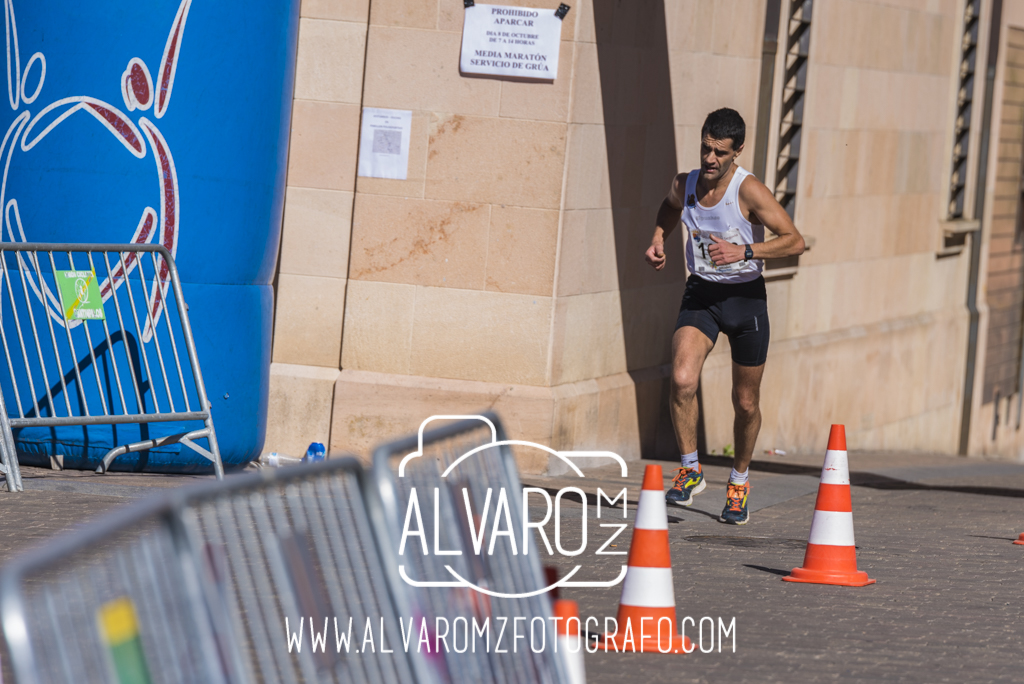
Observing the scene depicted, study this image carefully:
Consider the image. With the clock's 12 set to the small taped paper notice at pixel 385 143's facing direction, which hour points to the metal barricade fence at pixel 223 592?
The metal barricade fence is roughly at 12 o'clock from the small taped paper notice.

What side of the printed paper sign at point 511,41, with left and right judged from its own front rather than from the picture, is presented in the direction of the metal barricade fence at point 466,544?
front

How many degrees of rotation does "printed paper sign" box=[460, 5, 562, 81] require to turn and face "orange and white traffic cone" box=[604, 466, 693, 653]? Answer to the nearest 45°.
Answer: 0° — it already faces it

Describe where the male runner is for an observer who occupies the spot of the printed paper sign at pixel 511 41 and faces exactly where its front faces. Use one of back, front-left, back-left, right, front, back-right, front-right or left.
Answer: front-left

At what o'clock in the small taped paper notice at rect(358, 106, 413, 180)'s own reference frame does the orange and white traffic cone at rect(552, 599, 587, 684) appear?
The orange and white traffic cone is roughly at 12 o'clock from the small taped paper notice.

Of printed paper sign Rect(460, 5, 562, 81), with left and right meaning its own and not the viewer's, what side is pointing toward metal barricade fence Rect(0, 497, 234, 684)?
front

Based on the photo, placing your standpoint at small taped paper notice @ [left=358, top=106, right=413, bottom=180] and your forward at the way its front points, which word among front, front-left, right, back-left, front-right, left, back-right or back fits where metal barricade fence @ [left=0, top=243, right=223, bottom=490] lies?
front-right

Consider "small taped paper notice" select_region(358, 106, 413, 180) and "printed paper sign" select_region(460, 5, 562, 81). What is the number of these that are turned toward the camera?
2

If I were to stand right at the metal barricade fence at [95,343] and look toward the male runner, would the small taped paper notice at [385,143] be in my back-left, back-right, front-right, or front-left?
front-left

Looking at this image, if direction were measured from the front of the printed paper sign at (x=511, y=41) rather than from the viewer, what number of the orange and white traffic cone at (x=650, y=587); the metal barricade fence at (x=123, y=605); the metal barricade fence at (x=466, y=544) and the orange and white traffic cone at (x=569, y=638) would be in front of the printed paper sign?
4

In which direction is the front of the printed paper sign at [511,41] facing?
toward the camera

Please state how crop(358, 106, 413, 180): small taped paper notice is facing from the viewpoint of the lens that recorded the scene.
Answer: facing the viewer

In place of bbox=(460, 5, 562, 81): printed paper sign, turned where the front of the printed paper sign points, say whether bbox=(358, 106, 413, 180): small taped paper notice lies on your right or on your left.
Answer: on your right

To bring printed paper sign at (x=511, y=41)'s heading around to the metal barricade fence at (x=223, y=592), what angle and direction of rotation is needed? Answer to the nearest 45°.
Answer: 0° — it already faces it
